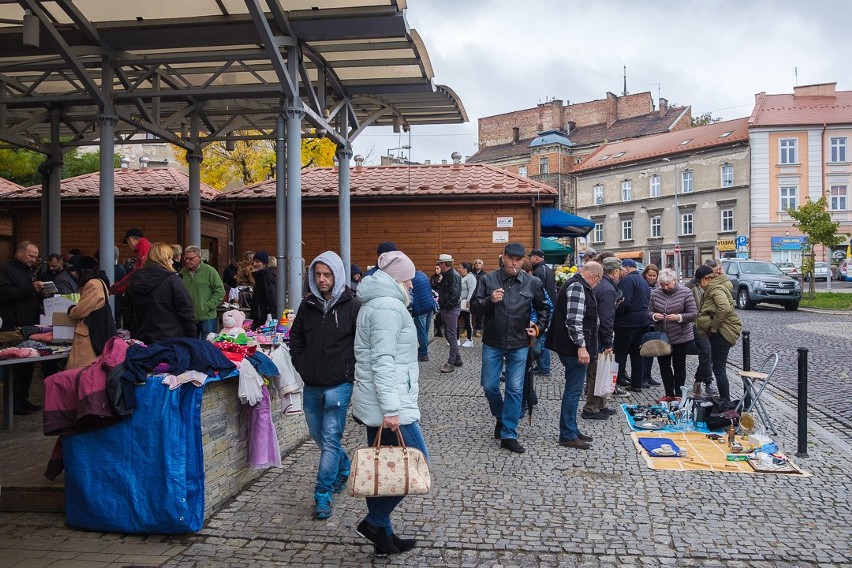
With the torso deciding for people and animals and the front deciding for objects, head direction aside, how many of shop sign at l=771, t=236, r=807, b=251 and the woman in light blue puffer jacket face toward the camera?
1

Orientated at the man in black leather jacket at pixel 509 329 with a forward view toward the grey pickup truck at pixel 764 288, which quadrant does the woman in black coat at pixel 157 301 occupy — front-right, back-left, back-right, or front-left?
back-left

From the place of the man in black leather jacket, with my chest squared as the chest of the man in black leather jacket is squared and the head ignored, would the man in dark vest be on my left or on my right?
on my left

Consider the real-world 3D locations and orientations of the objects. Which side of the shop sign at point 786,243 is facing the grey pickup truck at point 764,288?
front

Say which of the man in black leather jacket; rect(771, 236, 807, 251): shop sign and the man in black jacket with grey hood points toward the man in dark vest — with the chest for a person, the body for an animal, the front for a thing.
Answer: the shop sign
